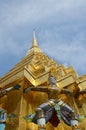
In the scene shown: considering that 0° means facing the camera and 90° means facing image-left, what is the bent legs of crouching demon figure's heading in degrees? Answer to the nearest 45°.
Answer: approximately 0°
